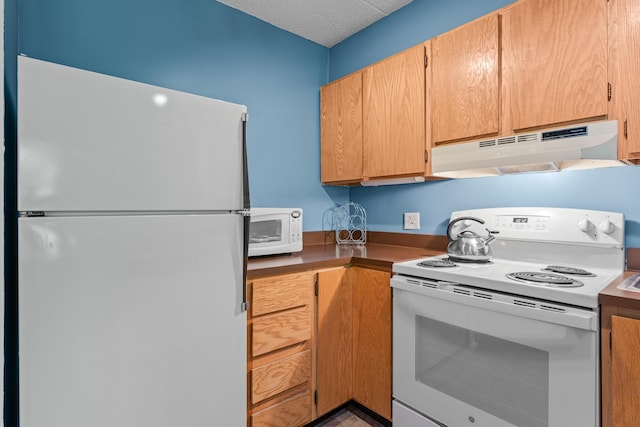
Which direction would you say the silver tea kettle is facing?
to the viewer's right

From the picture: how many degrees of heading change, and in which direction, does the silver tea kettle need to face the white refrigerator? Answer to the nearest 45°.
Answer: approximately 135° to its right

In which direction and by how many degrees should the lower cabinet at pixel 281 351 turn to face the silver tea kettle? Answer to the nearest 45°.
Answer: approximately 45° to its left

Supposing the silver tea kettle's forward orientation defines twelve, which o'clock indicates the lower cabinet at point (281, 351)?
The lower cabinet is roughly at 5 o'clock from the silver tea kettle.

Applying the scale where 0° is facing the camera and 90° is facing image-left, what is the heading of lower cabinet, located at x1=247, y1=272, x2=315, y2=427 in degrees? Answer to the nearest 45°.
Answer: approximately 315°

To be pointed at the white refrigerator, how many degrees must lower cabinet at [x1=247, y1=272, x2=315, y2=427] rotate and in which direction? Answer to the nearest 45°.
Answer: approximately 90° to its right

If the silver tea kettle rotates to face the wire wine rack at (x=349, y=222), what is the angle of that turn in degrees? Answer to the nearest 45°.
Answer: approximately 135° to its left

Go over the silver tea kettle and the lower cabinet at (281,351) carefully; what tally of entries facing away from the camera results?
0
